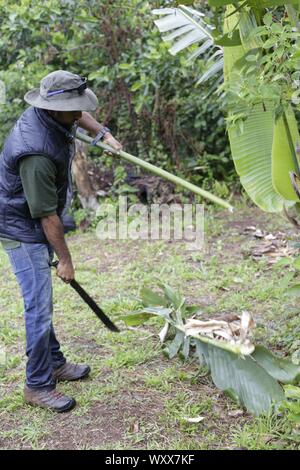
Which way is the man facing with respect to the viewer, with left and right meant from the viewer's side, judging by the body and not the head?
facing to the right of the viewer

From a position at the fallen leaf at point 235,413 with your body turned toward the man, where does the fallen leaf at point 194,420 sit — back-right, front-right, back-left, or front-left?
front-left

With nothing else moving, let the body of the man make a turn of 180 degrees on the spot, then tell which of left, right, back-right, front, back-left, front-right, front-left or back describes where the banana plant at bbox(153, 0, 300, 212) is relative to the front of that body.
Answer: back
